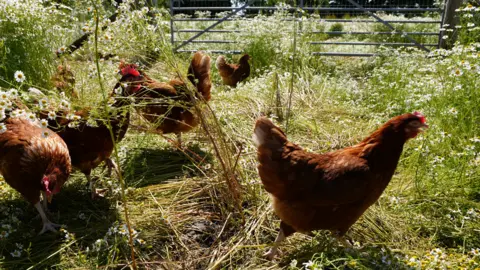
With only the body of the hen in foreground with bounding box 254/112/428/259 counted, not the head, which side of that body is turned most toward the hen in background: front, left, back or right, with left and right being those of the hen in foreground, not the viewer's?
left

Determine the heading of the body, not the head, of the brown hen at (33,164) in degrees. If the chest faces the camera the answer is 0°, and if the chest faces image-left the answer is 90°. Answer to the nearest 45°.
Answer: approximately 315°

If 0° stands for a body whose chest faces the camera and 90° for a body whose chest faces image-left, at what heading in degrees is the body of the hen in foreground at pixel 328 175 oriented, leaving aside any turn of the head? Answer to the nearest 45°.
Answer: approximately 270°

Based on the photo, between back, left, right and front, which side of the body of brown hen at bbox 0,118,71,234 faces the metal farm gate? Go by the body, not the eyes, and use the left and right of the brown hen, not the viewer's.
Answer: left

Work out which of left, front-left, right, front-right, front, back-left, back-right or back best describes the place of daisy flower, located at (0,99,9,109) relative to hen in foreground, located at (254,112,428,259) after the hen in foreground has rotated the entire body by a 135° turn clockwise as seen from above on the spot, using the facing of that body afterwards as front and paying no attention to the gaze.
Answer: front
